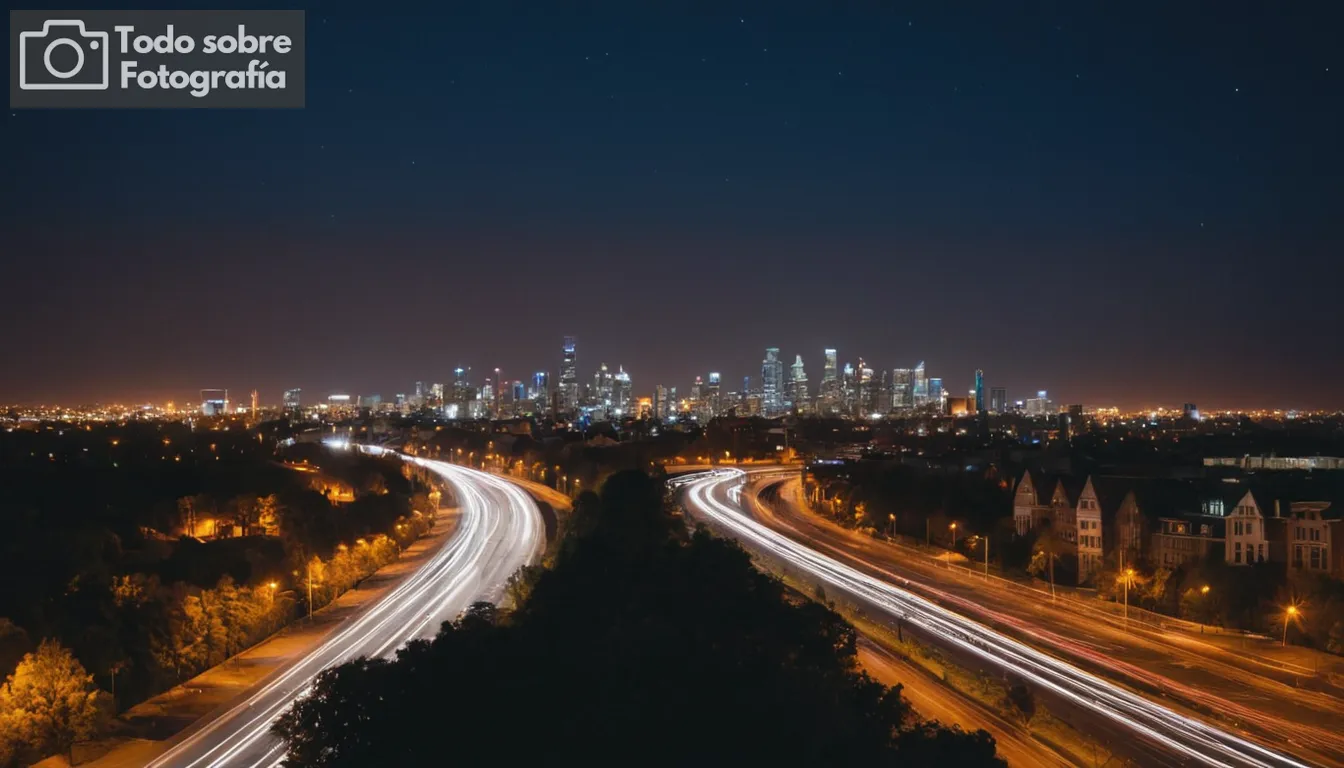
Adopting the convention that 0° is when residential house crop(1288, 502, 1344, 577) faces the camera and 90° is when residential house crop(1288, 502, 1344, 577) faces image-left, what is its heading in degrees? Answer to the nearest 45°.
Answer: approximately 45°

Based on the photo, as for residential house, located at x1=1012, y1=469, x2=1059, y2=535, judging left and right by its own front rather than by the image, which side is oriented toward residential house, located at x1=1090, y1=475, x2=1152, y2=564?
left

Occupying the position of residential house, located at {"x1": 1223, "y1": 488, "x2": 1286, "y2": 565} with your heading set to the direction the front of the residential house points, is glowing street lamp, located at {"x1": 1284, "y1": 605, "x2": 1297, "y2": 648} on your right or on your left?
on your left

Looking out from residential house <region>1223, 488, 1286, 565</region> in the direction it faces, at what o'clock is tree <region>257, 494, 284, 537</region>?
The tree is roughly at 1 o'clock from the residential house.

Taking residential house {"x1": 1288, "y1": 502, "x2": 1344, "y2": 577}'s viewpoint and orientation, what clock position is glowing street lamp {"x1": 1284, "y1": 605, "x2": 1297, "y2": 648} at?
The glowing street lamp is roughly at 11 o'clock from the residential house.

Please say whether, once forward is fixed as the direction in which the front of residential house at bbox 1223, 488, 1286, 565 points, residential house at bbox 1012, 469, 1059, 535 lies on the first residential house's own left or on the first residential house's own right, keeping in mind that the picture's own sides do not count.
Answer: on the first residential house's own right

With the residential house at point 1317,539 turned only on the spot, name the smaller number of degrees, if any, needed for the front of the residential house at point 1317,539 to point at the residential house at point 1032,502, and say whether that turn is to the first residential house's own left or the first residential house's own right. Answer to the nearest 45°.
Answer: approximately 90° to the first residential house's own right

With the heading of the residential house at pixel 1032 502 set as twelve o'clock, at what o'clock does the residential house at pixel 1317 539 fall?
the residential house at pixel 1317 539 is roughly at 9 o'clock from the residential house at pixel 1032 502.

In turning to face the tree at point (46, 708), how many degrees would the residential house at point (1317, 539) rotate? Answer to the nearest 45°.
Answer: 0° — it already faces it

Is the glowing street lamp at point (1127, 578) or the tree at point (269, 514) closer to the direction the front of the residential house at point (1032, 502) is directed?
the tree
